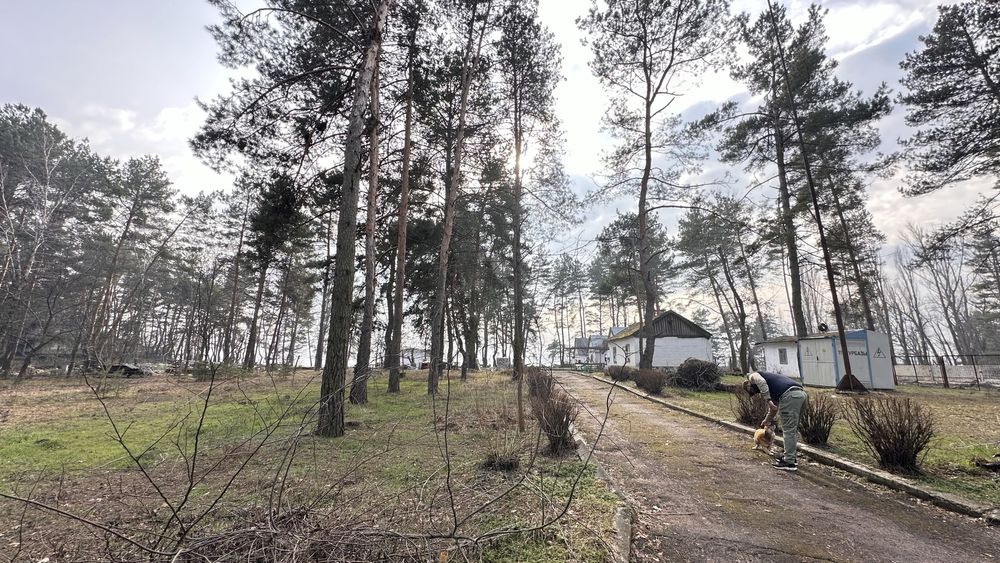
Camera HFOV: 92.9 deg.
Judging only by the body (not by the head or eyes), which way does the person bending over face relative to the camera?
to the viewer's left

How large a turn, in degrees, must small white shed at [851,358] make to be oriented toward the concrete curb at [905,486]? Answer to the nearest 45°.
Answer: approximately 45° to its left

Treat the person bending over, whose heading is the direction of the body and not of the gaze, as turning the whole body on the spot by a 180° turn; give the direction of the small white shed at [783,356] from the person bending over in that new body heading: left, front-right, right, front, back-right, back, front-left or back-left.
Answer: left

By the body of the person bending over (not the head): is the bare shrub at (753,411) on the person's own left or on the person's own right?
on the person's own right

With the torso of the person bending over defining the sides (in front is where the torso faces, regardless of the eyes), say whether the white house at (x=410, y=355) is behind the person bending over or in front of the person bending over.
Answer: in front

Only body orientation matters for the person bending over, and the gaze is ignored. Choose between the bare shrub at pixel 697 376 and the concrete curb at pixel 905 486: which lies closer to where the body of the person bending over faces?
the bare shrub

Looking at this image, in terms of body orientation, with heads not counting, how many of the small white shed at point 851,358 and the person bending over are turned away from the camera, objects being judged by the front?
0

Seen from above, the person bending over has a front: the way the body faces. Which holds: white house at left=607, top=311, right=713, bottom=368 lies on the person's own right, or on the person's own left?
on the person's own right

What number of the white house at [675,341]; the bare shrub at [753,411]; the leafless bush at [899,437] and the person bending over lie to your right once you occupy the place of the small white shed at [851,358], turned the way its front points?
1

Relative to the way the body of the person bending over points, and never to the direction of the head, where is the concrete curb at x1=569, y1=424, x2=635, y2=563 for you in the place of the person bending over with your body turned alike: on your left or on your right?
on your left

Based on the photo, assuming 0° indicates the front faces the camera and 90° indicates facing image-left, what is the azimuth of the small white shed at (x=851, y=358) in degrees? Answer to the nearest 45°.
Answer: approximately 45°

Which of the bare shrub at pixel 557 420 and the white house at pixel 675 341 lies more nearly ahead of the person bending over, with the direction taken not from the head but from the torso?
the bare shrub
